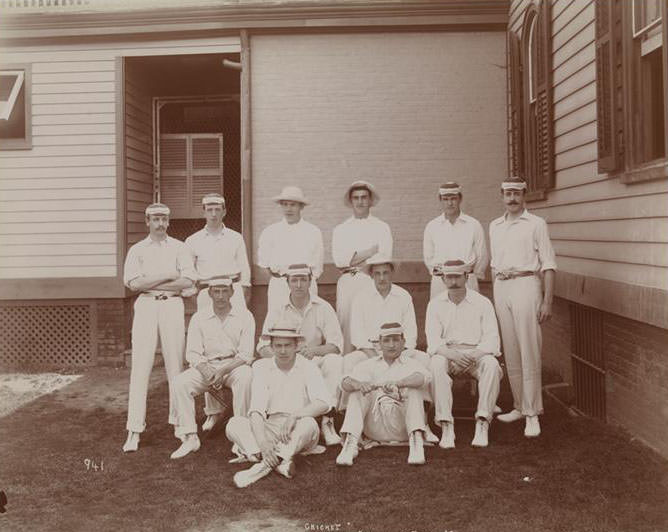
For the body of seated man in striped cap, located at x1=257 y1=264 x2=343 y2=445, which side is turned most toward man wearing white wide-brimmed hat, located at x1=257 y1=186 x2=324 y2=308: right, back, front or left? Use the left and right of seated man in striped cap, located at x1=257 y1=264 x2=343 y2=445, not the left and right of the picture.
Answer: back

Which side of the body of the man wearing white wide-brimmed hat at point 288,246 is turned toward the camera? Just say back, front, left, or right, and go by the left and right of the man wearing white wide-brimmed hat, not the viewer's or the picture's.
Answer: front

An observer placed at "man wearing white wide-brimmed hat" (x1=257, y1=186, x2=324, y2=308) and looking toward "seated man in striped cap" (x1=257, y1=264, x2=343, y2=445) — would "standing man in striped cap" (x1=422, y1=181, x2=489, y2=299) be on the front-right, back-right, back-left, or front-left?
front-left

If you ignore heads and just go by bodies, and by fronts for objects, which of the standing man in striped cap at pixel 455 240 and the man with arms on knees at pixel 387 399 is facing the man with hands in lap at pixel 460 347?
the standing man in striped cap

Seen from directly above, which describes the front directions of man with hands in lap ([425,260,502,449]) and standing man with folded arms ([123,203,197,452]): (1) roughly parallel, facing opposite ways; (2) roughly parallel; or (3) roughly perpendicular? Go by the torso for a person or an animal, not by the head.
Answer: roughly parallel

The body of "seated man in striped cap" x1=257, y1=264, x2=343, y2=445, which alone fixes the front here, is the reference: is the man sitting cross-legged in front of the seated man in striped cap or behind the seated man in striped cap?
in front

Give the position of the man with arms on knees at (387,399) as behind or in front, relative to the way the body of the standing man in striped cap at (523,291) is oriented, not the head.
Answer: in front

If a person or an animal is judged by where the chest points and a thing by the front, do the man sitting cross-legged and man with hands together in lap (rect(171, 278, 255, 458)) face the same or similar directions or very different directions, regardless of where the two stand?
same or similar directions

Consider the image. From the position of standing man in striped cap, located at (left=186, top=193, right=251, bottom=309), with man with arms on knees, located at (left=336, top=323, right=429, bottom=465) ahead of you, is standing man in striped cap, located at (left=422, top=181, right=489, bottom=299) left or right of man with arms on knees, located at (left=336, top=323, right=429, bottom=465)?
left

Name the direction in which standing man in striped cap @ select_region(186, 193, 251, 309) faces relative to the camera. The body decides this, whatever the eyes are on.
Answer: toward the camera

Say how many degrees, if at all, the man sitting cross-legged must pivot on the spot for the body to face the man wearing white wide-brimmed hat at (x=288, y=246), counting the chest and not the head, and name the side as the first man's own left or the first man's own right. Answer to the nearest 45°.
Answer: approximately 180°
